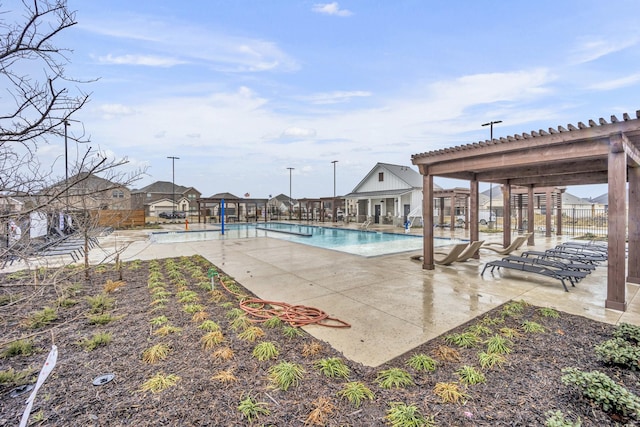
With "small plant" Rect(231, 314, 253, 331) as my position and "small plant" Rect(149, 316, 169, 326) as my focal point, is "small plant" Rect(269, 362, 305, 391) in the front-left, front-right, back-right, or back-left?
back-left

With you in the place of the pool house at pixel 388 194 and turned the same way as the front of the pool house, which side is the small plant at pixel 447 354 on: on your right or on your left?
on your left

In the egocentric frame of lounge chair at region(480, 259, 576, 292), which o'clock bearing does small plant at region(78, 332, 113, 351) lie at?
The small plant is roughly at 10 o'clock from the lounge chair.

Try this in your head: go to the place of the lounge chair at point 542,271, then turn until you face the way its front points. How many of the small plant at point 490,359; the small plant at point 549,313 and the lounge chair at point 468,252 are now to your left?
2

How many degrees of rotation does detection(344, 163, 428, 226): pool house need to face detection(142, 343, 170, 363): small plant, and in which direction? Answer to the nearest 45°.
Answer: approximately 45° to its left

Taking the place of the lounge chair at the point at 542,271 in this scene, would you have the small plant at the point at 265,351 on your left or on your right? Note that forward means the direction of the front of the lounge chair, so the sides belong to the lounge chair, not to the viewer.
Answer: on your left

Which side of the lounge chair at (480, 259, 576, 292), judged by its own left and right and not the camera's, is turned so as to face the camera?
left

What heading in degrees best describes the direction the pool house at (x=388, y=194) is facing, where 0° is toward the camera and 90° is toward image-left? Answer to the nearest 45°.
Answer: approximately 45°
